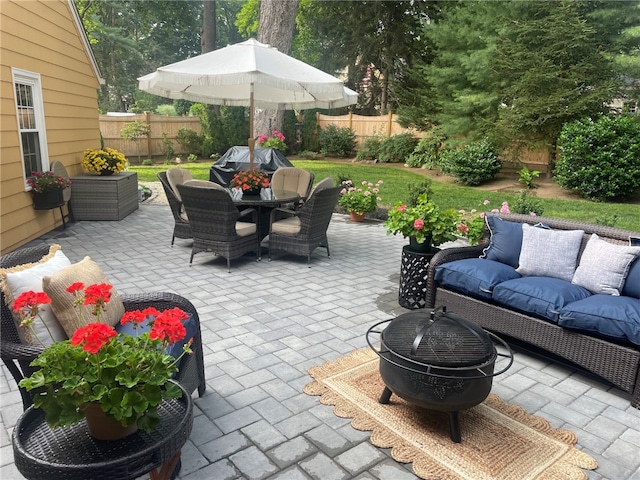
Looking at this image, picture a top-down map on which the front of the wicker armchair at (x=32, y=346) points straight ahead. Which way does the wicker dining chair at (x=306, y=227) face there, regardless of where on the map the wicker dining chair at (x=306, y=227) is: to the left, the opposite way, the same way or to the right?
the opposite way

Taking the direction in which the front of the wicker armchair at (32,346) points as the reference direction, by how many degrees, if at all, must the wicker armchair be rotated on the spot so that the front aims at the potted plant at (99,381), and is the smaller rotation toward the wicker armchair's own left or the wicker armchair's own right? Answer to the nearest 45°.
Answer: approximately 45° to the wicker armchair's own right

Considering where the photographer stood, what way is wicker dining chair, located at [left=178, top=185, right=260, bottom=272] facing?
facing away from the viewer and to the right of the viewer

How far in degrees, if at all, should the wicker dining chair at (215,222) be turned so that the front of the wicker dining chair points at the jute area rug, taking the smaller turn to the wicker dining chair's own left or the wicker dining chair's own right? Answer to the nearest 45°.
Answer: approximately 135° to the wicker dining chair's own right

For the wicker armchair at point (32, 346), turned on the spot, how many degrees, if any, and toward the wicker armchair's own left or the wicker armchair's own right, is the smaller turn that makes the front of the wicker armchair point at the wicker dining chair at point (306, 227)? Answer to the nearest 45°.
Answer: approximately 90° to the wicker armchair's own left

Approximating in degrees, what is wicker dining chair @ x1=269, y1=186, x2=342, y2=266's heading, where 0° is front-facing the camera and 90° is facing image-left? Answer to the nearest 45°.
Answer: approximately 135°

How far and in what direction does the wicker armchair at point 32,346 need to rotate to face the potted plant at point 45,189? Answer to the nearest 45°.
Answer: approximately 135° to its left

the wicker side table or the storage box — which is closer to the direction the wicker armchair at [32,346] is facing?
the wicker side table

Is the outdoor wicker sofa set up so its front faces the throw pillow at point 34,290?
yes

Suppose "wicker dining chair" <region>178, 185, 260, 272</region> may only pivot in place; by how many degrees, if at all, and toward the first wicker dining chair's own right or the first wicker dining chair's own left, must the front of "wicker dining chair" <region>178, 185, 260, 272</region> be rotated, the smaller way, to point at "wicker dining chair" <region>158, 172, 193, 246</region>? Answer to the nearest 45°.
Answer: approximately 90° to the first wicker dining chair's own left

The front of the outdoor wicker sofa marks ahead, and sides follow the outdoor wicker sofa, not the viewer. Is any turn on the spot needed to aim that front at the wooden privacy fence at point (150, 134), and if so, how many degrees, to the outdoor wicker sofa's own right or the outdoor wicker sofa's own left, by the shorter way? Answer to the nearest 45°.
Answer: approximately 90° to the outdoor wicker sofa's own right

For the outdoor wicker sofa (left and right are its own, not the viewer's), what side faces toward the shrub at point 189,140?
right

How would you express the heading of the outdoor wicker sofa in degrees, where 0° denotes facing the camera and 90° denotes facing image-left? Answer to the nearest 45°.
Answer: approximately 45°

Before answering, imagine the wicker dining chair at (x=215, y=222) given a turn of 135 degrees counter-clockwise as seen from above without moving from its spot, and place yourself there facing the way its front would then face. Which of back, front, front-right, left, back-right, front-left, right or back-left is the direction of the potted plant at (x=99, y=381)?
left

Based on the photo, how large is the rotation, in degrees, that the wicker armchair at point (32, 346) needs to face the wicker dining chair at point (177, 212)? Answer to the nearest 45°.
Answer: approximately 135° to its left

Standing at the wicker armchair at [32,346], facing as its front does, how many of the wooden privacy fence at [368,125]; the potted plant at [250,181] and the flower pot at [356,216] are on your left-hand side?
3

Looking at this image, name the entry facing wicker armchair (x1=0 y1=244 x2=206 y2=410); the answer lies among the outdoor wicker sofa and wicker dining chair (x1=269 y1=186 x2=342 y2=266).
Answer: the outdoor wicker sofa

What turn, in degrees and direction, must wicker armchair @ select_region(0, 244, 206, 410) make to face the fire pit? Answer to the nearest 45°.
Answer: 0° — it already faces it
